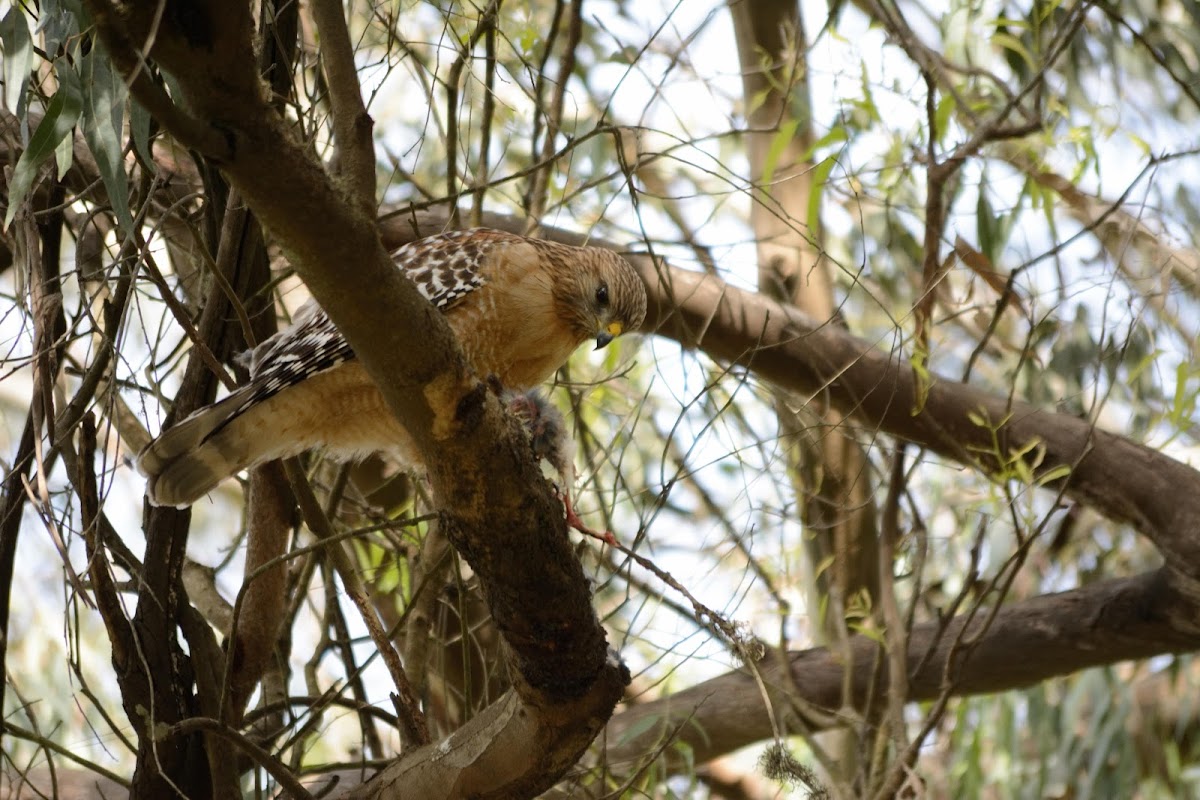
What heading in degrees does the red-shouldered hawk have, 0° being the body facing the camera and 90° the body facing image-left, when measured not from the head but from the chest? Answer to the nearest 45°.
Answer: approximately 270°

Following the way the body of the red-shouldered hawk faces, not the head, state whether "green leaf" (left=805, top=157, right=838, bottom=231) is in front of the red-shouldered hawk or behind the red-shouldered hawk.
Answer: in front

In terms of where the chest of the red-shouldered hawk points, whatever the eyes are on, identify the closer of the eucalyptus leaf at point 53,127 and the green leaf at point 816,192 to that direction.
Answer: the green leaf
